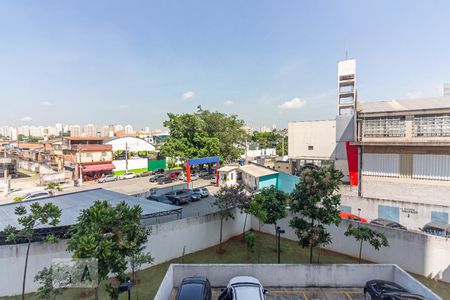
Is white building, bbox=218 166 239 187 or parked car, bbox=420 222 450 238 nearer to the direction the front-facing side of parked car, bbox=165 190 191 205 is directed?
the parked car

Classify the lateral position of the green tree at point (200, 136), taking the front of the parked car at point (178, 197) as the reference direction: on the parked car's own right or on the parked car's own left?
on the parked car's own left

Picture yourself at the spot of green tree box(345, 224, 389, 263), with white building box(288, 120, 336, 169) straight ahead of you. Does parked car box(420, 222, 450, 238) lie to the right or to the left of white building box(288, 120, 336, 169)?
right

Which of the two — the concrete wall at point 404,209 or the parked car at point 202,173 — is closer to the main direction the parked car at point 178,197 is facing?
the concrete wall

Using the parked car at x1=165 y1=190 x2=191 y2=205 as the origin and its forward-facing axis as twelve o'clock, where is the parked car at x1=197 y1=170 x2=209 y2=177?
the parked car at x1=197 y1=170 x2=209 y2=177 is roughly at 8 o'clock from the parked car at x1=165 y1=190 x2=191 y2=205.

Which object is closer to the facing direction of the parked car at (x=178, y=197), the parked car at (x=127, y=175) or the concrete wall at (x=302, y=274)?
the concrete wall

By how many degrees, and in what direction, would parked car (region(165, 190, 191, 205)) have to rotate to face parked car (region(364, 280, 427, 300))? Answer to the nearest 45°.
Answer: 0° — it already faces it
